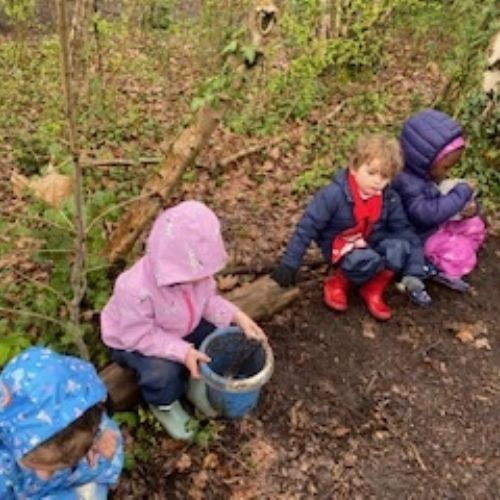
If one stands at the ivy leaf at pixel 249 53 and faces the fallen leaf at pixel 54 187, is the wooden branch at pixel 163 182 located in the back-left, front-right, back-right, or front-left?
front-left

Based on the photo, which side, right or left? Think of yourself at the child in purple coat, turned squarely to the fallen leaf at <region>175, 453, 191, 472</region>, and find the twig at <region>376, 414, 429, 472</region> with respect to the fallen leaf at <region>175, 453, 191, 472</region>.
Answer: left

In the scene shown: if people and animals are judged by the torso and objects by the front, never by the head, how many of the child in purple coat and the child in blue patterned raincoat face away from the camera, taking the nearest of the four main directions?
0

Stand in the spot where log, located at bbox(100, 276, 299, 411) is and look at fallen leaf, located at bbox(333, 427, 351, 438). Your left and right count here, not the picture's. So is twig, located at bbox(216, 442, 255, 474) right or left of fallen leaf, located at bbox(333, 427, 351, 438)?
right

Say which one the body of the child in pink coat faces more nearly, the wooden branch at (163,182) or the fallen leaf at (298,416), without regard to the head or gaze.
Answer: the fallen leaf
